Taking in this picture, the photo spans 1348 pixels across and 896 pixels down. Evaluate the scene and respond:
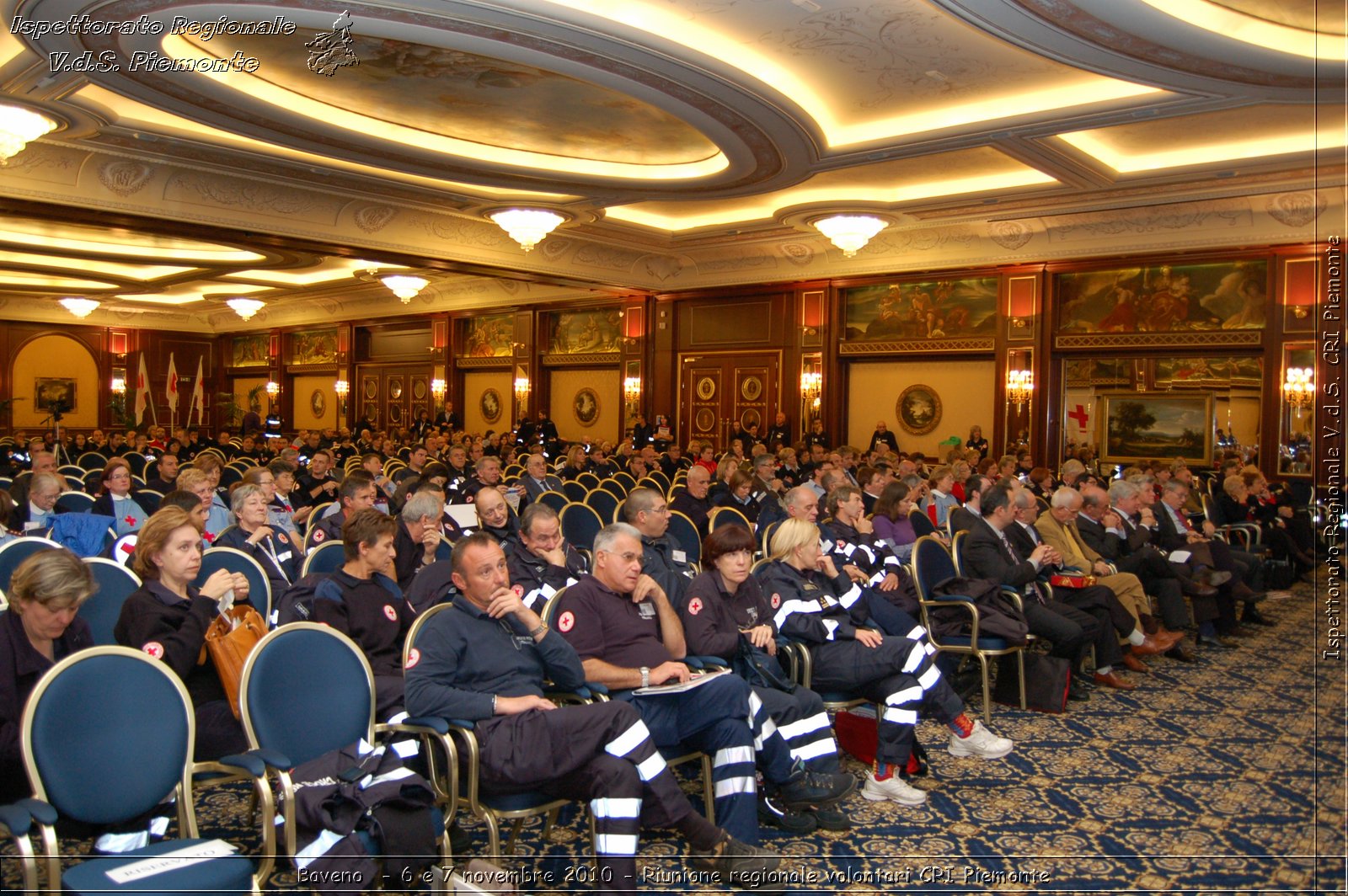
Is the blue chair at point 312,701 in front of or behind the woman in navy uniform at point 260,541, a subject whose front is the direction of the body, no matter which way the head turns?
in front

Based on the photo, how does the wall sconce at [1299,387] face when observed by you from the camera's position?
facing the viewer

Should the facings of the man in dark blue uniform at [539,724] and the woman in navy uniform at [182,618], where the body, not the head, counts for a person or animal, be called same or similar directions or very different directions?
same or similar directions

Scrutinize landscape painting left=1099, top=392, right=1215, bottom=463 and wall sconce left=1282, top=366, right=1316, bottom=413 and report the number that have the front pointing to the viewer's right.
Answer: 0

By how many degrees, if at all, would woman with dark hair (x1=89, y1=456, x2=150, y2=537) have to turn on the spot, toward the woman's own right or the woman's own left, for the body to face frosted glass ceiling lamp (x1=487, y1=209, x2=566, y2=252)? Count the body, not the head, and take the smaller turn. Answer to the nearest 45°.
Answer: approximately 90° to the woman's own left

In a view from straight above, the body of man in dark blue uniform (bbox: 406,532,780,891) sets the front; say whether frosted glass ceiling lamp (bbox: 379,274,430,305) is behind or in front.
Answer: behind

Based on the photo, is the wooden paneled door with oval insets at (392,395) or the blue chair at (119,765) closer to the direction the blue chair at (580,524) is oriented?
the blue chair
